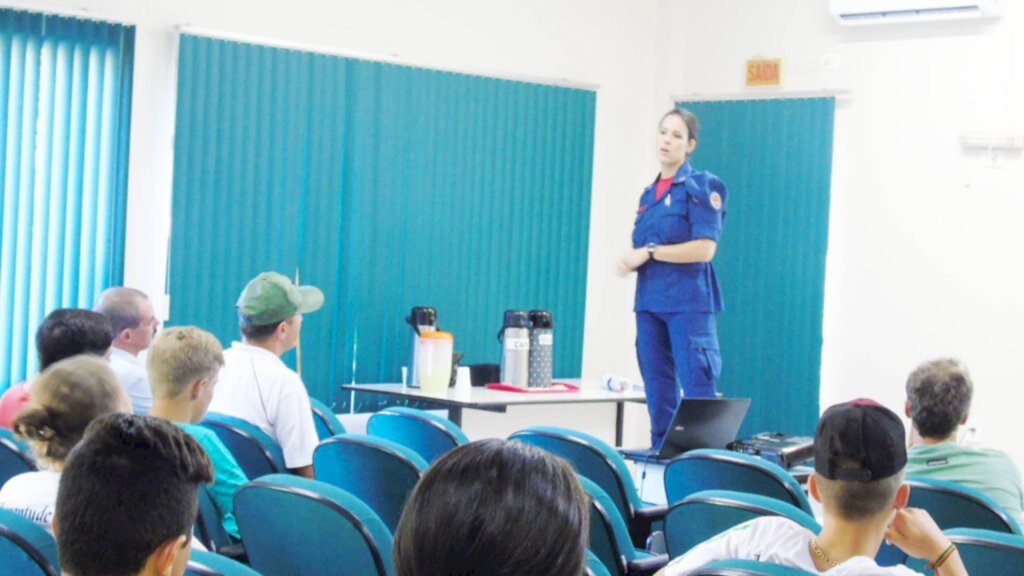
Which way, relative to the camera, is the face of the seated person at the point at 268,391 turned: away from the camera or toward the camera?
away from the camera

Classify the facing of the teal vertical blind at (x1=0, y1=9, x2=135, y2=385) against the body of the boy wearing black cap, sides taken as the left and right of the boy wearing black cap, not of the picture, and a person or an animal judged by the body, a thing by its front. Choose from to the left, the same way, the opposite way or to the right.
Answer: to the right

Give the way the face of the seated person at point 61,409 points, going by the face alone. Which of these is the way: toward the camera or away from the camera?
away from the camera

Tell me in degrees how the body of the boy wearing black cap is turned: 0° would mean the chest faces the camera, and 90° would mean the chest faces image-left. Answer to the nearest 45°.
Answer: approximately 180°

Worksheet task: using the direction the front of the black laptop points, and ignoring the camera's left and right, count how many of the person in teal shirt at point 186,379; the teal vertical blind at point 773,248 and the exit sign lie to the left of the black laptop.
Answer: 1

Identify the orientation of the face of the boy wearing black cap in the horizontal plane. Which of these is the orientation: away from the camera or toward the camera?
away from the camera

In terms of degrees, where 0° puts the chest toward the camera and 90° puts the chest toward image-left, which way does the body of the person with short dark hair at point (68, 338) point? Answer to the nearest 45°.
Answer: approximately 225°

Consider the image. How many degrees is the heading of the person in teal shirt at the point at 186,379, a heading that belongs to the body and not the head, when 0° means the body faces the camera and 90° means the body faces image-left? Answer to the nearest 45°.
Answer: approximately 225°

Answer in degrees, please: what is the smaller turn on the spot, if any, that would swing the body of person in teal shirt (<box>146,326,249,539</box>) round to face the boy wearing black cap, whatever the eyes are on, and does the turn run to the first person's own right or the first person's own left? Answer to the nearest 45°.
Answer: approximately 90° to the first person's own right

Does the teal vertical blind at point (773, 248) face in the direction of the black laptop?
yes

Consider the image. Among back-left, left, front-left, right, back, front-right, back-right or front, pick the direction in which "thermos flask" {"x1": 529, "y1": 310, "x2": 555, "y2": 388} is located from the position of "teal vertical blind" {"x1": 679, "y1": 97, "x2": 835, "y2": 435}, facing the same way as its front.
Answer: front-right

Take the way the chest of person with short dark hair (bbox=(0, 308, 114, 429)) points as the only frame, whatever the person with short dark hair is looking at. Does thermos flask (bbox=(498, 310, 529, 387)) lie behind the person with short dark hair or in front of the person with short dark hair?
in front

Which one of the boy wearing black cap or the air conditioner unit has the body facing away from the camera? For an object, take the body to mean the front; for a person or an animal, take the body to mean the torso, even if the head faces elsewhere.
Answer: the boy wearing black cap

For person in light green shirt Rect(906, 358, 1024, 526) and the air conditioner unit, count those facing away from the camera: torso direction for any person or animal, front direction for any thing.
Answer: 1

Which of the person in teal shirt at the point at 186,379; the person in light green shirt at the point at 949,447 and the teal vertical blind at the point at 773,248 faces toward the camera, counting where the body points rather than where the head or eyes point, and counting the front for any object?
the teal vertical blind

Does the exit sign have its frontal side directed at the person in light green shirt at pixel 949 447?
yes
